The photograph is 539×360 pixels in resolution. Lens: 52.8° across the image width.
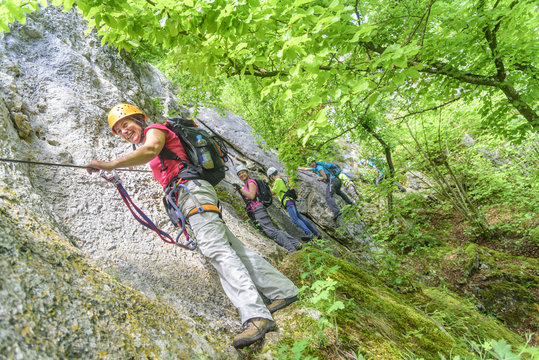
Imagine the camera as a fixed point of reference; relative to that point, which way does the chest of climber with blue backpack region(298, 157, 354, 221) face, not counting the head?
to the viewer's left
